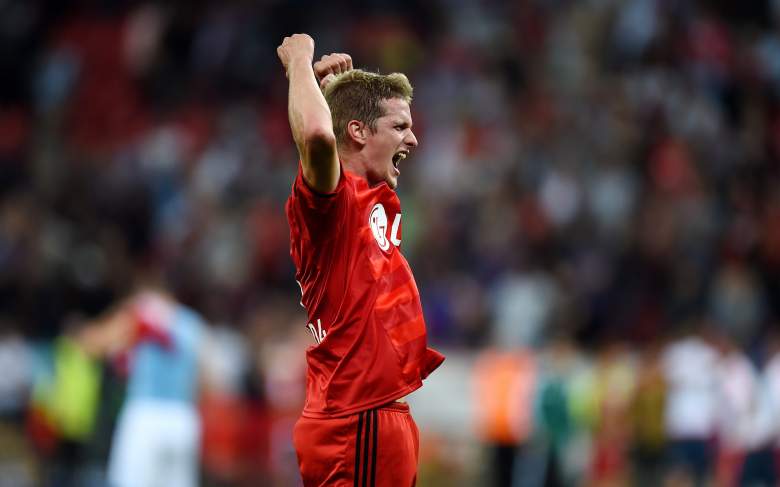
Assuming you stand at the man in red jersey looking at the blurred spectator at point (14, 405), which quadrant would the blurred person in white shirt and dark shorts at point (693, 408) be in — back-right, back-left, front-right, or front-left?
front-right

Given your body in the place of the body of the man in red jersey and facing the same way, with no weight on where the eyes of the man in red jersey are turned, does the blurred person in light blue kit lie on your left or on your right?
on your left

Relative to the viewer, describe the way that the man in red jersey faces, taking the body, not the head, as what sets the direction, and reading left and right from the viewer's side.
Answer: facing to the right of the viewer

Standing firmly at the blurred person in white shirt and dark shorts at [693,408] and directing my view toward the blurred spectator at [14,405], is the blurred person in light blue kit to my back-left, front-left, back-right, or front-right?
front-left

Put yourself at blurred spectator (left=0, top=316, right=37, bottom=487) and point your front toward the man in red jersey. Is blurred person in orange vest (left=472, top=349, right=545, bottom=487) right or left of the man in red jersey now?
left

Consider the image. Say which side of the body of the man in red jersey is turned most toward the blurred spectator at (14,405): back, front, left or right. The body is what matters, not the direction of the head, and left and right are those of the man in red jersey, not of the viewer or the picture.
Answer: left

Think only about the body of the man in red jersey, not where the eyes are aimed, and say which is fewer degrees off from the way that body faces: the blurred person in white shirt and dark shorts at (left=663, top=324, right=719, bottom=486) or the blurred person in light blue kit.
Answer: the blurred person in white shirt and dark shorts

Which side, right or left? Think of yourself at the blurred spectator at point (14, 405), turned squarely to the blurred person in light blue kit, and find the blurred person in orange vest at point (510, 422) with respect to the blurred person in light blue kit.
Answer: left

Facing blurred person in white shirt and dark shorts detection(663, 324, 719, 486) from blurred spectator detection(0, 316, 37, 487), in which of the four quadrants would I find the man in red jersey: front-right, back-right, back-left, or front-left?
front-right
